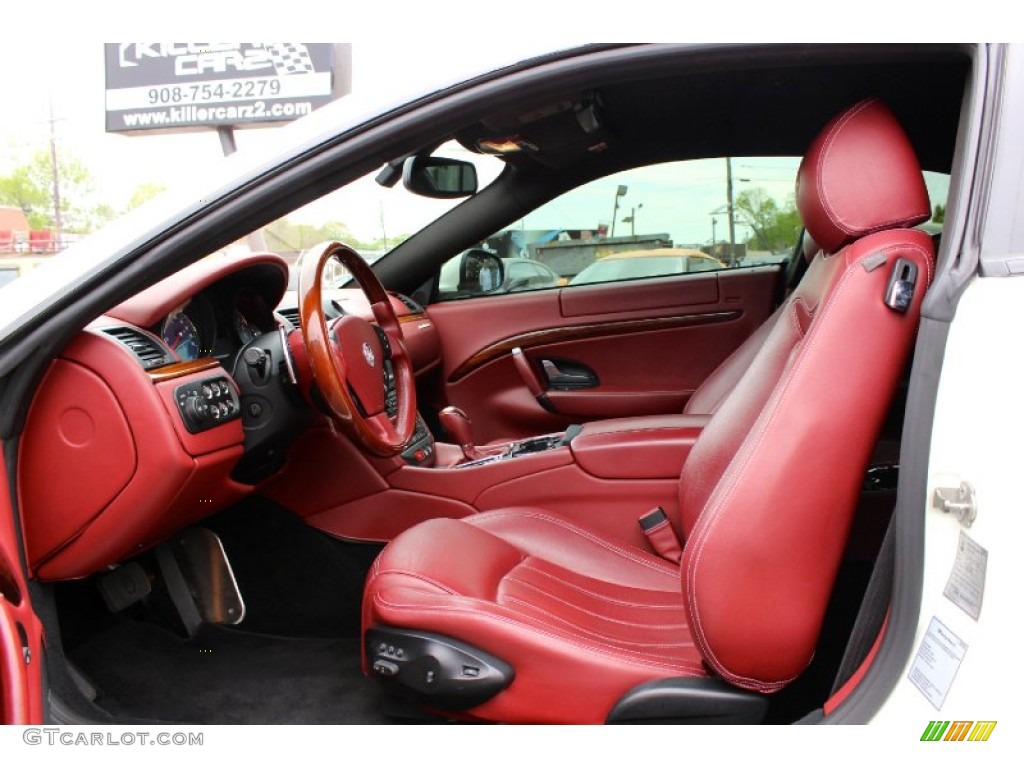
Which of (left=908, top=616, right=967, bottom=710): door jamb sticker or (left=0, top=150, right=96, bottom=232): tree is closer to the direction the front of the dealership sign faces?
the door jamb sticker

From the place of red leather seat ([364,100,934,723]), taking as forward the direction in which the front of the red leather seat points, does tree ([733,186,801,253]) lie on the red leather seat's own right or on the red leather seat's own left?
on the red leather seat's own right

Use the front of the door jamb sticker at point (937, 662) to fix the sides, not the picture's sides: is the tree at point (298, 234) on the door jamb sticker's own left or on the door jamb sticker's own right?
on the door jamb sticker's own right

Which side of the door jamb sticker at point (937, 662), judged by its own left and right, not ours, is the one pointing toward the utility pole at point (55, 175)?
right

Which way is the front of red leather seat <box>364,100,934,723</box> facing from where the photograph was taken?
facing to the left of the viewer

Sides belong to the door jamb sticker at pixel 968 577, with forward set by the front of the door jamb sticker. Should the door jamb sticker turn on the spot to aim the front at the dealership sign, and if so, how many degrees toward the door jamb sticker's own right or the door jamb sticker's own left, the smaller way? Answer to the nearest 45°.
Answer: approximately 90° to the door jamb sticker's own right

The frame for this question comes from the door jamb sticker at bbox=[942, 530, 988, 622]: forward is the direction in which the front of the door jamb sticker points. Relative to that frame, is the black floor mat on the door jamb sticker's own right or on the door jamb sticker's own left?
on the door jamb sticker's own right
